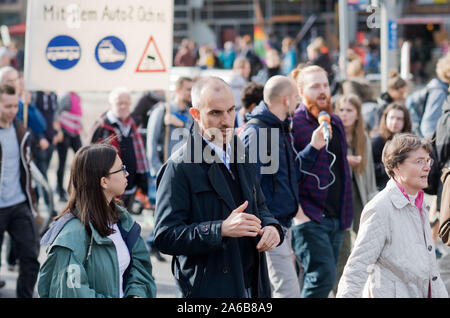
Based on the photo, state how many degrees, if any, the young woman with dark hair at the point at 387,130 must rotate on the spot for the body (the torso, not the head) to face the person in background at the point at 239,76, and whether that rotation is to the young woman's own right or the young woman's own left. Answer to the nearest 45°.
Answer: approximately 135° to the young woman's own right

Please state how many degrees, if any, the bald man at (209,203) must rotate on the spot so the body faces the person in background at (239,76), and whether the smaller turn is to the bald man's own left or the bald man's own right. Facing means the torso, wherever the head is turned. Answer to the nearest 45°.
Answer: approximately 135° to the bald man's own left

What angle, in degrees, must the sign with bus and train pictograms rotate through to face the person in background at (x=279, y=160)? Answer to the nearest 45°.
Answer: approximately 45° to its left

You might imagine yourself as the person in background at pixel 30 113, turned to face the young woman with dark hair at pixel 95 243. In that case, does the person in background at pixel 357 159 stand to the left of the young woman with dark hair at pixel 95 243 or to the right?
left

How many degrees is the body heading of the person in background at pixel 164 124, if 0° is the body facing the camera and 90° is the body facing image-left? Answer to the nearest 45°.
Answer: approximately 315°

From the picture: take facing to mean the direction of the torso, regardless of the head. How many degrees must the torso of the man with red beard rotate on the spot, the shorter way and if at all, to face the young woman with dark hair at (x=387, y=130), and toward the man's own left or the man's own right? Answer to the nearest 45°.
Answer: approximately 90° to the man's own left

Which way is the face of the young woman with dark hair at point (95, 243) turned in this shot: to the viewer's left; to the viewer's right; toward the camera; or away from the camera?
to the viewer's right

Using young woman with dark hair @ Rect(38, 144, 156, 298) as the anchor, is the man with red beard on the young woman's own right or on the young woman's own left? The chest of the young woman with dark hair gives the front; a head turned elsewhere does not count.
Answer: on the young woman's own left

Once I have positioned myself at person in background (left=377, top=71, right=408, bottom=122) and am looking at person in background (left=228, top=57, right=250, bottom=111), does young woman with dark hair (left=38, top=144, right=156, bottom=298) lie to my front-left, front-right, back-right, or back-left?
back-left

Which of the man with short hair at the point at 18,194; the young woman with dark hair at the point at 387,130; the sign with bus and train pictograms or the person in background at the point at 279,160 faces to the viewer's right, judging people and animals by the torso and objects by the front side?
the person in background
